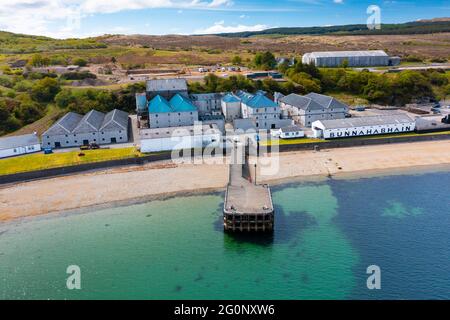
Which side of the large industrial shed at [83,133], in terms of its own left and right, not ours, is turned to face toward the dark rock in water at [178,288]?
front

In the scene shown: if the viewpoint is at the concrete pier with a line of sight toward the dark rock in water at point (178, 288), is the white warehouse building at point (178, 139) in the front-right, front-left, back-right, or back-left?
back-right

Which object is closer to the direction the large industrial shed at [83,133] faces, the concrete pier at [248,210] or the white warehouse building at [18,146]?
the concrete pier

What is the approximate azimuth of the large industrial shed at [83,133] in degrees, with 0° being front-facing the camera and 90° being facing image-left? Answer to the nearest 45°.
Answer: approximately 0°

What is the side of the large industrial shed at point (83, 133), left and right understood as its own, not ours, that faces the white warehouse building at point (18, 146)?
right

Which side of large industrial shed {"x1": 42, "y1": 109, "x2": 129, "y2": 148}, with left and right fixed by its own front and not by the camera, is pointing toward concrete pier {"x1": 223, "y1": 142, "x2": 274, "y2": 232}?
left
